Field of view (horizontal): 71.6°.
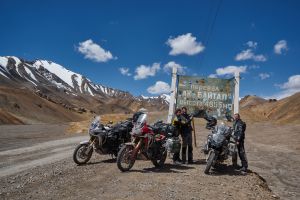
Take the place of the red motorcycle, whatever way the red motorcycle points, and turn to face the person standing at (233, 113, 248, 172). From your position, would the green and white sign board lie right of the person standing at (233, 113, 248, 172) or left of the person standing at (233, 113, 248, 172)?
left

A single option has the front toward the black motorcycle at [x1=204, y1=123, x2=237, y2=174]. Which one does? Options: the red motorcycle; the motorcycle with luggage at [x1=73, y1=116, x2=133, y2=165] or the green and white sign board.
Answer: the green and white sign board

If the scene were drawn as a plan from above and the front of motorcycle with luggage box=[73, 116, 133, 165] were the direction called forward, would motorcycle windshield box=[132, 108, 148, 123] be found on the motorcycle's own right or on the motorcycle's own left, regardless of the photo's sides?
on the motorcycle's own left

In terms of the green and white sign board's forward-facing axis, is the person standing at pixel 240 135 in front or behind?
in front

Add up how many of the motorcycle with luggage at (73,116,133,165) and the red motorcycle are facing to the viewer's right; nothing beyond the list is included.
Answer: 0

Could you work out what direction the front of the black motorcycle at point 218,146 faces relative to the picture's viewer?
facing the viewer and to the left of the viewer

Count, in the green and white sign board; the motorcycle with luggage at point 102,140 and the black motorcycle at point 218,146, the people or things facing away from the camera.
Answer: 0

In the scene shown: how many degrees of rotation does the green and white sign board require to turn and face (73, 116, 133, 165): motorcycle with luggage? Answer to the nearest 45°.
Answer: approximately 45° to its right

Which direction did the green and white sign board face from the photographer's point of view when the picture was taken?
facing the viewer

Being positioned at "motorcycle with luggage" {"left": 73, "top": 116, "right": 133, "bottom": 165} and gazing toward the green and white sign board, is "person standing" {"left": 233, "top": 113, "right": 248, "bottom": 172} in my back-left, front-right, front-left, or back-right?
front-right
